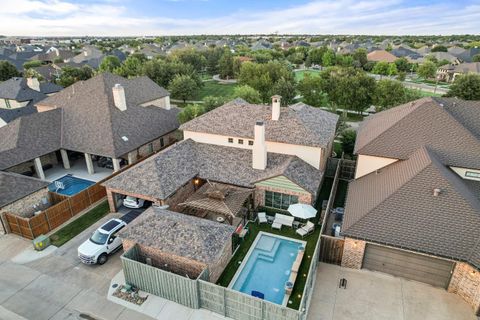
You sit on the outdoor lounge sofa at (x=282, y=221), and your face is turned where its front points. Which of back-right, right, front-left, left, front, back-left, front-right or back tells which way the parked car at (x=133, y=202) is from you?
front-right

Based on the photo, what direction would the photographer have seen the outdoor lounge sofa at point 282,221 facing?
facing the viewer and to the left of the viewer

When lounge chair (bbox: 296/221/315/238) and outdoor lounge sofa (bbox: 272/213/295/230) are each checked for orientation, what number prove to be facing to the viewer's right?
0

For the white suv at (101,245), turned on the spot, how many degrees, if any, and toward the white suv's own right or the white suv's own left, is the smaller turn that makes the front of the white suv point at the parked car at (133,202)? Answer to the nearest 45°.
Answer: approximately 180°

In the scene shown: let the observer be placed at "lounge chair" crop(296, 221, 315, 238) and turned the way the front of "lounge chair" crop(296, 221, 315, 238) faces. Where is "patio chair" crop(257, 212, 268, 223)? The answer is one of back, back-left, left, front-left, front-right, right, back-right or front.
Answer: front-right

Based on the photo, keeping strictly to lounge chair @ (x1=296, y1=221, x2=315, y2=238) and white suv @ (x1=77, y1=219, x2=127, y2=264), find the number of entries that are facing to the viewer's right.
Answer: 0

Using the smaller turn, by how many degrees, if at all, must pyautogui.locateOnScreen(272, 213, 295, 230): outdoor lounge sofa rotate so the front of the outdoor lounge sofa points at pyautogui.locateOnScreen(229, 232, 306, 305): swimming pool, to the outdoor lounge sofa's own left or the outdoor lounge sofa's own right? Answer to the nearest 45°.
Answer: approximately 45° to the outdoor lounge sofa's own left

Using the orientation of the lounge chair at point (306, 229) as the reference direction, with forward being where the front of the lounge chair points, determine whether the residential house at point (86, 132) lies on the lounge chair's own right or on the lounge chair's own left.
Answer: on the lounge chair's own right

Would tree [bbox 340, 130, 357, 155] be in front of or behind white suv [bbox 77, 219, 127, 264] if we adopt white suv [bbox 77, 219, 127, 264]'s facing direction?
behind

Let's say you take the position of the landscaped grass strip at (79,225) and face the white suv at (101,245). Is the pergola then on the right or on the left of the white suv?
left

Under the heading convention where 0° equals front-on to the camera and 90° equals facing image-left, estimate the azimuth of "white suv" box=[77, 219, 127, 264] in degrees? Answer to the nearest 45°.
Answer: approximately 45°

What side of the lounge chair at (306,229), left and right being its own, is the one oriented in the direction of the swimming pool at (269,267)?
front

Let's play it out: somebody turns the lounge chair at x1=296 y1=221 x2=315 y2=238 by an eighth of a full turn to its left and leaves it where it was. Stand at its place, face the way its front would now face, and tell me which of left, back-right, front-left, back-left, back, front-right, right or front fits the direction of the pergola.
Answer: right
